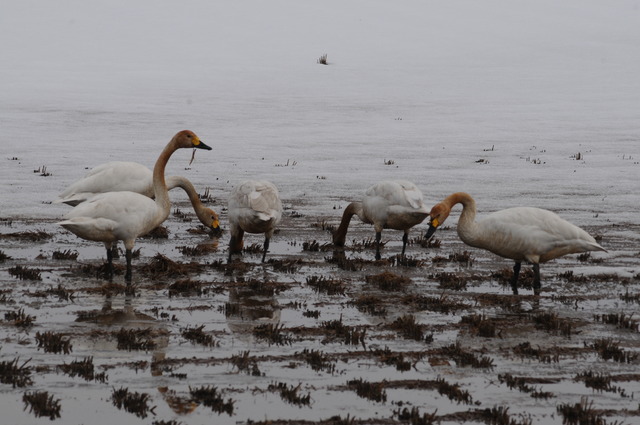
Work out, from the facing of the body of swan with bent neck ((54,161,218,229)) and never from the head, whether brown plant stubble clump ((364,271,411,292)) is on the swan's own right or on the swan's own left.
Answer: on the swan's own right

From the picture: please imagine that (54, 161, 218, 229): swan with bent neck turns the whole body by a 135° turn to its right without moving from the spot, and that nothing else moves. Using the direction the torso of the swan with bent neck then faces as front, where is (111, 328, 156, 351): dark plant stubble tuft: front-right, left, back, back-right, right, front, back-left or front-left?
front-left

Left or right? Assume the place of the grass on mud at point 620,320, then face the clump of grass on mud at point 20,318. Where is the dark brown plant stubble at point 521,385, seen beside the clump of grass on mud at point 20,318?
left

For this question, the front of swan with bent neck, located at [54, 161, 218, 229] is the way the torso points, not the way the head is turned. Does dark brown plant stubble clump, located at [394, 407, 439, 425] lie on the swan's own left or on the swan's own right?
on the swan's own right

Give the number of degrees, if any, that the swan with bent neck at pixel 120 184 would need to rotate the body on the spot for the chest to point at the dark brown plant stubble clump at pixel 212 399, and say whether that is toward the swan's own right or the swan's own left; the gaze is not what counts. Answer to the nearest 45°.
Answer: approximately 90° to the swan's own right

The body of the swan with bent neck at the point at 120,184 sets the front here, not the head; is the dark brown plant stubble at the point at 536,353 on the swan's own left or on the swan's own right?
on the swan's own right

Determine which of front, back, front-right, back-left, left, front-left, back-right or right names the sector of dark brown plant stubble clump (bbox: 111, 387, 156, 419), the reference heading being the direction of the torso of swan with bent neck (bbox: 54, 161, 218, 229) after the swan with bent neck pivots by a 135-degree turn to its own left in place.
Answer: back-left

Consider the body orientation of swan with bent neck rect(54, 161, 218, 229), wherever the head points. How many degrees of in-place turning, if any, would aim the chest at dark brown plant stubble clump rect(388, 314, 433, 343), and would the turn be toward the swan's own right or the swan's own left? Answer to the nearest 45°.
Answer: approximately 45° to the swan's own right

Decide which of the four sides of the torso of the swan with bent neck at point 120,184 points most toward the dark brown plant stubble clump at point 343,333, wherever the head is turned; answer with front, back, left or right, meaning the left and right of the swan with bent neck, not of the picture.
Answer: right

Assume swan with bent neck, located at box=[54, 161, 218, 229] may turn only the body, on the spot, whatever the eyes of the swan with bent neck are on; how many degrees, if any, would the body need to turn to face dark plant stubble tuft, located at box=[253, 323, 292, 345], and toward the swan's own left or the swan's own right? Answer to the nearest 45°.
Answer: approximately 90° to the swan's own right

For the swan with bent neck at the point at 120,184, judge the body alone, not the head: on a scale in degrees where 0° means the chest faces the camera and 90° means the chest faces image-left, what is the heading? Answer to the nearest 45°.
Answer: approximately 270°

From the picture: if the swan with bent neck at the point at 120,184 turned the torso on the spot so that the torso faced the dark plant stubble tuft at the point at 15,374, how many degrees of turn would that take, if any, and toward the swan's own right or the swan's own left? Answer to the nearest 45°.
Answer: approximately 90° to the swan's own right

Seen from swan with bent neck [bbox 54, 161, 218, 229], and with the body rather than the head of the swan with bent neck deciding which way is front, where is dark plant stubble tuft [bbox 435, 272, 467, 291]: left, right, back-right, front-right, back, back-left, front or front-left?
front-right
